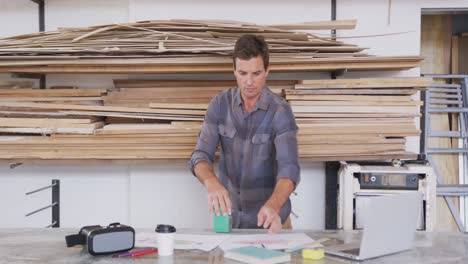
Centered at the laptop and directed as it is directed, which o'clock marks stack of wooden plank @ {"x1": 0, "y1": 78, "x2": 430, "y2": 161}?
The stack of wooden plank is roughly at 12 o'clock from the laptop.

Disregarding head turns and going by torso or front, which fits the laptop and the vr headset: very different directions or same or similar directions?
very different directions

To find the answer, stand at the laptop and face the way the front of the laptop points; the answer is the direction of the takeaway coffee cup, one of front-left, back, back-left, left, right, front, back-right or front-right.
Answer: front-left

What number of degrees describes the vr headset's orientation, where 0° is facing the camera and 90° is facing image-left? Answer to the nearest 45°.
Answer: approximately 315°

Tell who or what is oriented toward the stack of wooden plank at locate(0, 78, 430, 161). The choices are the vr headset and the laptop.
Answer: the laptop

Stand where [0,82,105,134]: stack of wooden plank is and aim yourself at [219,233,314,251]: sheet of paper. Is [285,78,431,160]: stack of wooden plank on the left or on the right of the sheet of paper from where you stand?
left

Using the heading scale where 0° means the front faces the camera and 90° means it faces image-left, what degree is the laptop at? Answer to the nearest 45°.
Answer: approximately 135°

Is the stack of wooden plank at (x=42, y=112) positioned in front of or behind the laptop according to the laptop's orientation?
in front

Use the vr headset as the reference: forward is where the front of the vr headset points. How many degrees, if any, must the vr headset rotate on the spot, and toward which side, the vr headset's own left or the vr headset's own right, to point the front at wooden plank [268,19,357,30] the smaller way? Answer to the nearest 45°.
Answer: approximately 90° to the vr headset's own left

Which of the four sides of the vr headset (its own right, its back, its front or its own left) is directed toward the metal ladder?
left
